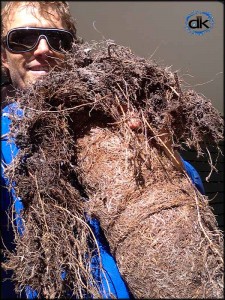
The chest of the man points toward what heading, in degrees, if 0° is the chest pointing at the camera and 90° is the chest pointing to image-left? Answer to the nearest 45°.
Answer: approximately 0°
